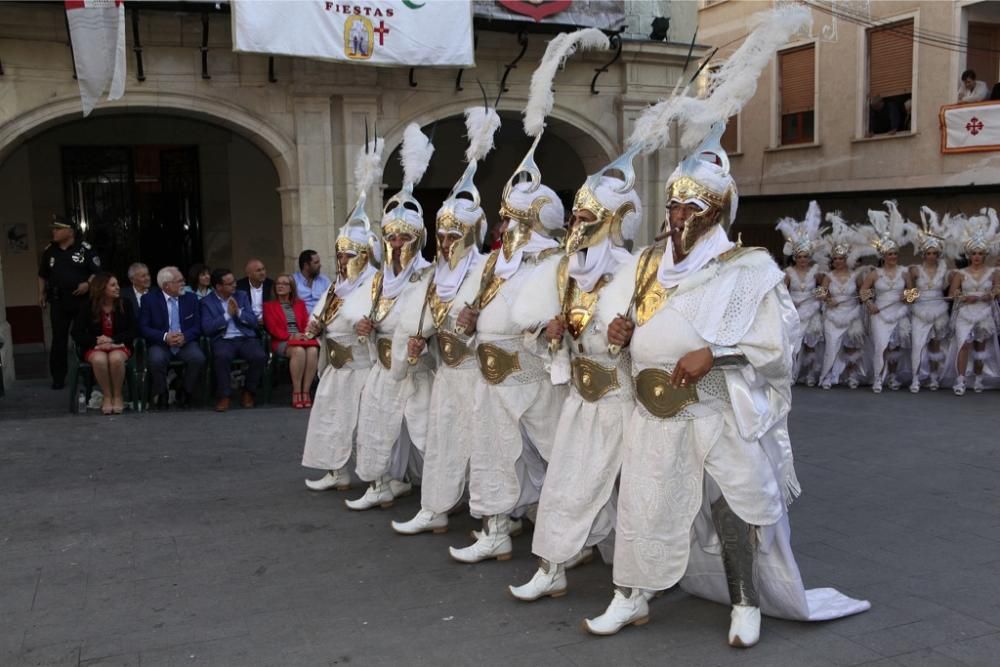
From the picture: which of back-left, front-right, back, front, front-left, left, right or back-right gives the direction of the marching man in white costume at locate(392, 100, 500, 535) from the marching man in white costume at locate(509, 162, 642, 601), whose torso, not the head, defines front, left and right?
right

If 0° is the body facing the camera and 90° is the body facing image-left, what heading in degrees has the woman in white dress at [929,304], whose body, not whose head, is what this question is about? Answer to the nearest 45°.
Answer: approximately 0°

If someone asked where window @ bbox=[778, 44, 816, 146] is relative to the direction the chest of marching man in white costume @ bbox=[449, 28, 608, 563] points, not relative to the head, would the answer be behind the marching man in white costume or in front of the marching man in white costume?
behind

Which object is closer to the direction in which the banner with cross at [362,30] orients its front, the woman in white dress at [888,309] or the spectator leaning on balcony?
the woman in white dress

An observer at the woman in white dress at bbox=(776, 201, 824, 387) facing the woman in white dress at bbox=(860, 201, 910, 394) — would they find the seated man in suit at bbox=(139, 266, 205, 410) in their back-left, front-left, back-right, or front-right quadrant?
back-right

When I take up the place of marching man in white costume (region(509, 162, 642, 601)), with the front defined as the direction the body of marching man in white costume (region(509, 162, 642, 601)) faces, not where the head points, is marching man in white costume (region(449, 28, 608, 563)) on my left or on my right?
on my right

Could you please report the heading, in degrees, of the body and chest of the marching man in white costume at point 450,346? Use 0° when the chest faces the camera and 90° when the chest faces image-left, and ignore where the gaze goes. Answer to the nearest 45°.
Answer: approximately 45°
